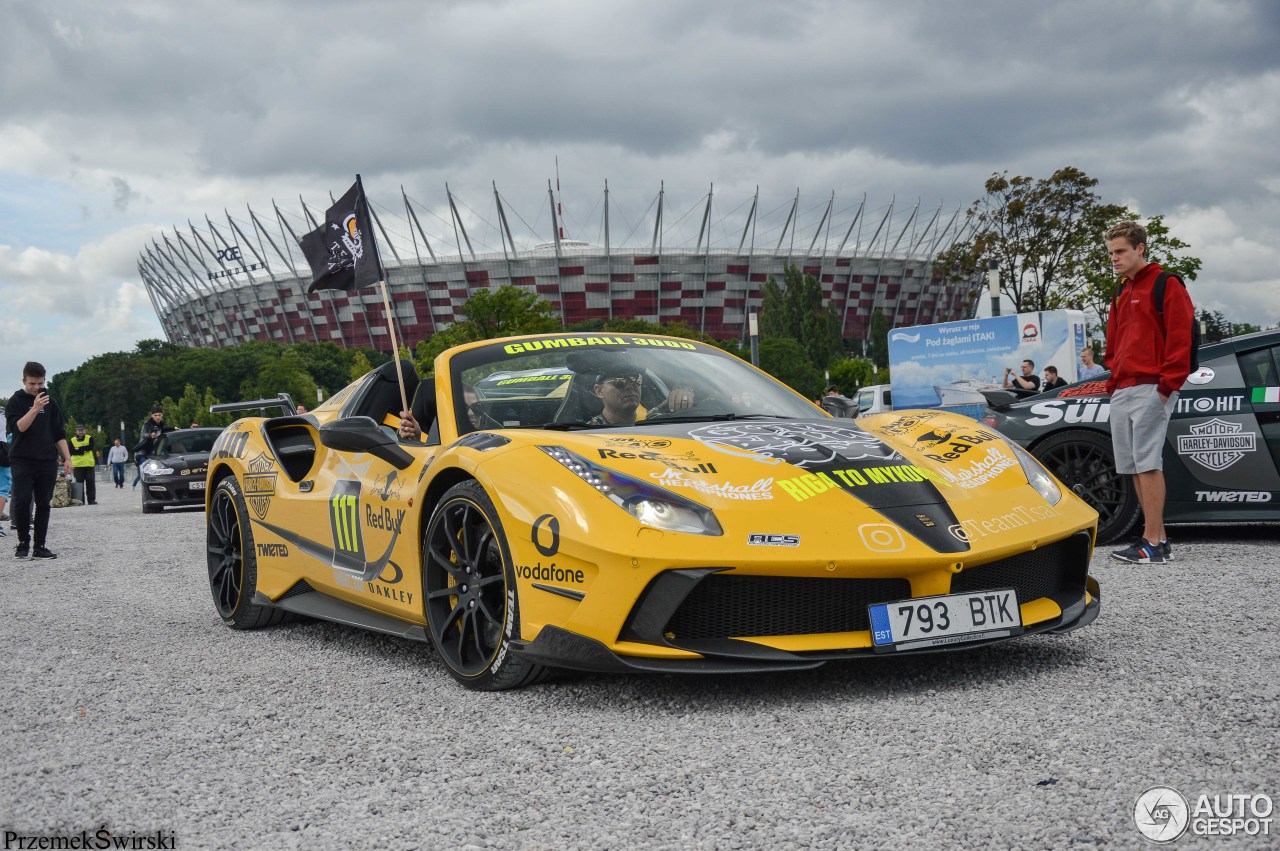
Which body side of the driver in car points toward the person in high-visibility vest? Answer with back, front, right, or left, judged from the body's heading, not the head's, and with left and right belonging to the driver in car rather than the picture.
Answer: back

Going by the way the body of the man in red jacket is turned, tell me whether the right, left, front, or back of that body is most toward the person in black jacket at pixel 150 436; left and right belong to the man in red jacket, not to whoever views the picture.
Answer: right

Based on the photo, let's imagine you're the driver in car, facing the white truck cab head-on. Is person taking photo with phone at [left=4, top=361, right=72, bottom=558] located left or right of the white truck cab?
left

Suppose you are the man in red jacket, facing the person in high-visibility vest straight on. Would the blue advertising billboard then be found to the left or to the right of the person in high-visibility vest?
right

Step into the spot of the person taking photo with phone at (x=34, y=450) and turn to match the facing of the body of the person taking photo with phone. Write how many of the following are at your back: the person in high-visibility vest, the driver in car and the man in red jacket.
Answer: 1

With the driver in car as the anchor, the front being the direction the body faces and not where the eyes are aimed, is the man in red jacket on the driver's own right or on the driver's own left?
on the driver's own left

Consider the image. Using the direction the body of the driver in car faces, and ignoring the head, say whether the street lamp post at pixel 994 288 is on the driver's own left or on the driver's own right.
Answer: on the driver's own left

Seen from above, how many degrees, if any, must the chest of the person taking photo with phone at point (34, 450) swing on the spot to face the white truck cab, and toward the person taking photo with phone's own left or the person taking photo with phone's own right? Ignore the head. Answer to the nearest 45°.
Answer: approximately 135° to the person taking photo with phone's own left

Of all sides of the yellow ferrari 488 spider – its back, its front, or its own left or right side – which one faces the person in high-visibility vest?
back

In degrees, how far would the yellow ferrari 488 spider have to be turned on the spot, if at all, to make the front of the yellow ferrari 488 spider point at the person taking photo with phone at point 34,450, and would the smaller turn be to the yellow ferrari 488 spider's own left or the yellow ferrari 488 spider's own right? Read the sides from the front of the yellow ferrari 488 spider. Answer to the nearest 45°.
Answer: approximately 180°

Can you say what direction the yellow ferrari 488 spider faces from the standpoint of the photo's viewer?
facing the viewer and to the right of the viewer

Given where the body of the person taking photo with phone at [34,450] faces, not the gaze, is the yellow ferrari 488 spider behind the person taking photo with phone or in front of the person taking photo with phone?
in front

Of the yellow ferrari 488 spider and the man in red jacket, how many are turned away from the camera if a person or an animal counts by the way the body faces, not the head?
0

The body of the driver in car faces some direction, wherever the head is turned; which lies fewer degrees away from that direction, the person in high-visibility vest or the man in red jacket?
the man in red jacket
